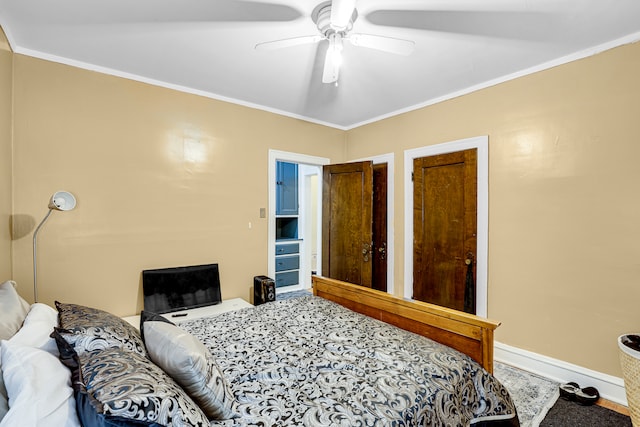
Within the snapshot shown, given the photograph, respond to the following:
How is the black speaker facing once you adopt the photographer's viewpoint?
facing the viewer and to the right of the viewer

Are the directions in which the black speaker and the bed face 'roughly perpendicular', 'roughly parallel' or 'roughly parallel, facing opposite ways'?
roughly perpendicular

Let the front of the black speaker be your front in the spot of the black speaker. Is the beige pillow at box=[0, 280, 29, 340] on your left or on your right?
on your right

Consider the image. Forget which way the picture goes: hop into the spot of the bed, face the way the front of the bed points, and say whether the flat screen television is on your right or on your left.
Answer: on your left

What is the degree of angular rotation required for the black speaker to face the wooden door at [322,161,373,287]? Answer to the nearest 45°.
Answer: approximately 45° to its left

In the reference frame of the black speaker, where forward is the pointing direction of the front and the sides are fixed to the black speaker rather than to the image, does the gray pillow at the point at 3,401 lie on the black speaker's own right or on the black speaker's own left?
on the black speaker's own right

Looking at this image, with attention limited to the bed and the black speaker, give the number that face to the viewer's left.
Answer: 0

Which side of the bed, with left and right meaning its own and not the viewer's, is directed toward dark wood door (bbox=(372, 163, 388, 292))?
front

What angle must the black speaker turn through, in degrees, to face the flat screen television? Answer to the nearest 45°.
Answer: approximately 135° to its right

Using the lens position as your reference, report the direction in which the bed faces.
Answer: facing away from the viewer and to the right of the viewer

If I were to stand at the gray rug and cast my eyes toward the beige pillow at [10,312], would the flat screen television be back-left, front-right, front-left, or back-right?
front-right
